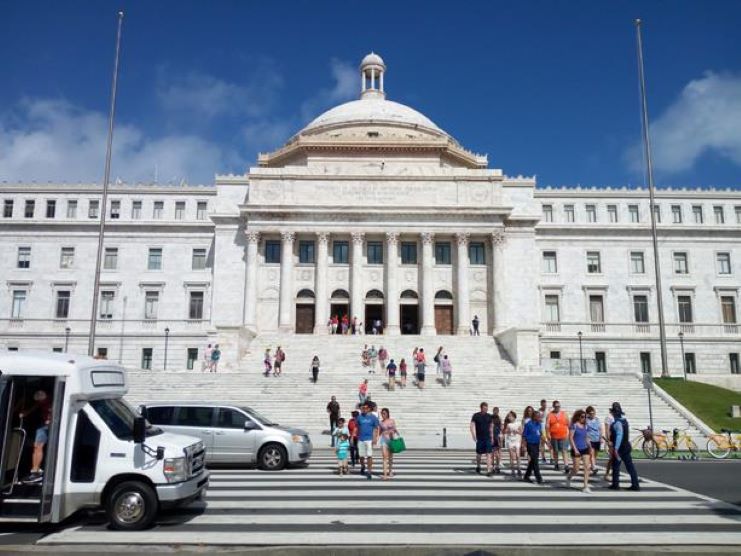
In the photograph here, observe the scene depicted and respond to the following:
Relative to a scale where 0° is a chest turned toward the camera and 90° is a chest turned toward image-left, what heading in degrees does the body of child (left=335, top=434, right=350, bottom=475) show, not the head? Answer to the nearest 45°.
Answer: approximately 0°

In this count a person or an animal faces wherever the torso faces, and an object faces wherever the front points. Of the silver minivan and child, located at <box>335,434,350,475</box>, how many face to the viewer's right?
1

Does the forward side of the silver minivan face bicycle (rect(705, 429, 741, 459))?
yes

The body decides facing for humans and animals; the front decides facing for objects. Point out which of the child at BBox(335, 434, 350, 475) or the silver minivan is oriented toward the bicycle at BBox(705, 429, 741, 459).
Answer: the silver minivan

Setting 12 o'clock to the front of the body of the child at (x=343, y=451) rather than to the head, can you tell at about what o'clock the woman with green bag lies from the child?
The woman with green bag is roughly at 10 o'clock from the child.

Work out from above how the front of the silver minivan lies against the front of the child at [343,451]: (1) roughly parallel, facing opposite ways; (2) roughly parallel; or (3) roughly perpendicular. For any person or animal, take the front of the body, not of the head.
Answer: roughly perpendicular

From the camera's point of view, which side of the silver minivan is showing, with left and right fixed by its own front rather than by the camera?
right

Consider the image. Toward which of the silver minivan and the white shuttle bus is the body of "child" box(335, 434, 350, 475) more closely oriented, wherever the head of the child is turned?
the white shuttle bus

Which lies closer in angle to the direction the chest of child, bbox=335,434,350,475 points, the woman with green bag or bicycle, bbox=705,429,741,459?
the woman with green bag
